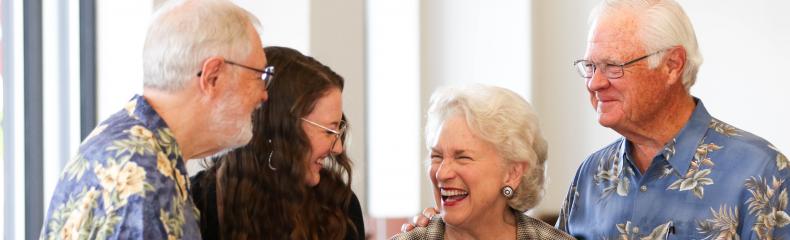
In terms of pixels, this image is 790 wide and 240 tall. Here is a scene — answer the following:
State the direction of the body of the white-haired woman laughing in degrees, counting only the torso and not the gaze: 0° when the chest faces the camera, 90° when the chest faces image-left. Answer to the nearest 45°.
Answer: approximately 45°

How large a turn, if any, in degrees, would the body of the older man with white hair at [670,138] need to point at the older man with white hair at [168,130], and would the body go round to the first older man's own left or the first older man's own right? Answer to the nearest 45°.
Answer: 0° — they already face them

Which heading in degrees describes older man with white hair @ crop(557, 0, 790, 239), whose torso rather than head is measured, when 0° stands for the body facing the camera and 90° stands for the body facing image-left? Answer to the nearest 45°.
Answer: approximately 45°

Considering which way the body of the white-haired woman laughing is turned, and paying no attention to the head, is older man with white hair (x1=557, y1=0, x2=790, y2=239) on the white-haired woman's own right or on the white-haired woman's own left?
on the white-haired woman's own left

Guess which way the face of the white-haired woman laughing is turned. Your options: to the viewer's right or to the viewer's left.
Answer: to the viewer's left
